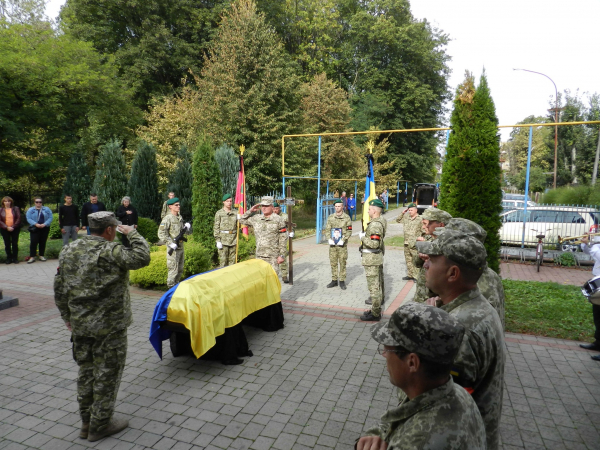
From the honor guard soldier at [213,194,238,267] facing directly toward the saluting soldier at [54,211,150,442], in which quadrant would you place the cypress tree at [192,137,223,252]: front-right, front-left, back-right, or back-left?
back-right

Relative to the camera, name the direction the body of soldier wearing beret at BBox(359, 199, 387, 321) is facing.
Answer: to the viewer's left

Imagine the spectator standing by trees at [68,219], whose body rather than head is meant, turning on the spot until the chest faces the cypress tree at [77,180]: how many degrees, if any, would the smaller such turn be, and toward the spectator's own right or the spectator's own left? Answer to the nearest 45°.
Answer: approximately 180°

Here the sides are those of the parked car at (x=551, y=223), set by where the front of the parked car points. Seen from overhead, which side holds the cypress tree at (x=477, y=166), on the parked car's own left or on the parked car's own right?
on the parked car's own left

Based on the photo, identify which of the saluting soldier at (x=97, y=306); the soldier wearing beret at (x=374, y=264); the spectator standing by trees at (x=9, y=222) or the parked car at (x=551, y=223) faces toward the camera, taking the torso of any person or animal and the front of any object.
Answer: the spectator standing by trees

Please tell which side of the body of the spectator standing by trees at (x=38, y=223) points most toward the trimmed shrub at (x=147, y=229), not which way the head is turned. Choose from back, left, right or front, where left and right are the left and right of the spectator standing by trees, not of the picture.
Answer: left

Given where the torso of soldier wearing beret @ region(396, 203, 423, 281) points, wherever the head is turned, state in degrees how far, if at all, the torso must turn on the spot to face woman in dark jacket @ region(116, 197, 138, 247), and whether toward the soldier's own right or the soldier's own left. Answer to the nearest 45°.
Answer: approximately 45° to the soldier's own right

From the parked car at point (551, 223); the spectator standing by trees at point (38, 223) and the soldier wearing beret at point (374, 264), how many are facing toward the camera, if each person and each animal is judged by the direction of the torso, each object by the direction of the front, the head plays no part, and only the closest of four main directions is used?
1

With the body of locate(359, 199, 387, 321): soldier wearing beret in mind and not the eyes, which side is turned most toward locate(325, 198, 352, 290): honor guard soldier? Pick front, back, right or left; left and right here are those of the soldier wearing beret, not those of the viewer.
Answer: right

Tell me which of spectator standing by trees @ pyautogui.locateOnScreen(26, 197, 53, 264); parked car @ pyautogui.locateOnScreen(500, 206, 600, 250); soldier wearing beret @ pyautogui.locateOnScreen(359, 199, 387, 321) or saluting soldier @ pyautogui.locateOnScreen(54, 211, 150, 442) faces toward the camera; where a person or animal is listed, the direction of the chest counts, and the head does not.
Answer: the spectator standing by trees

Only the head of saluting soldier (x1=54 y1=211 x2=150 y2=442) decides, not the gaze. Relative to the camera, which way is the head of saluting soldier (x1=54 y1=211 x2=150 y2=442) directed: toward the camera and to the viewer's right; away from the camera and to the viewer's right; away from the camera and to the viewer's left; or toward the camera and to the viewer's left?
away from the camera and to the viewer's right

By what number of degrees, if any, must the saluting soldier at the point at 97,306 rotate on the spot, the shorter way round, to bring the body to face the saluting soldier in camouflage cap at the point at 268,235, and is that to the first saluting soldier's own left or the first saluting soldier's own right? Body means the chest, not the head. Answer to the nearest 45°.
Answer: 0° — they already face them

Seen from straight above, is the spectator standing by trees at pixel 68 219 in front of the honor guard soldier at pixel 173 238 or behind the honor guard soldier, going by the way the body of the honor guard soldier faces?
behind
